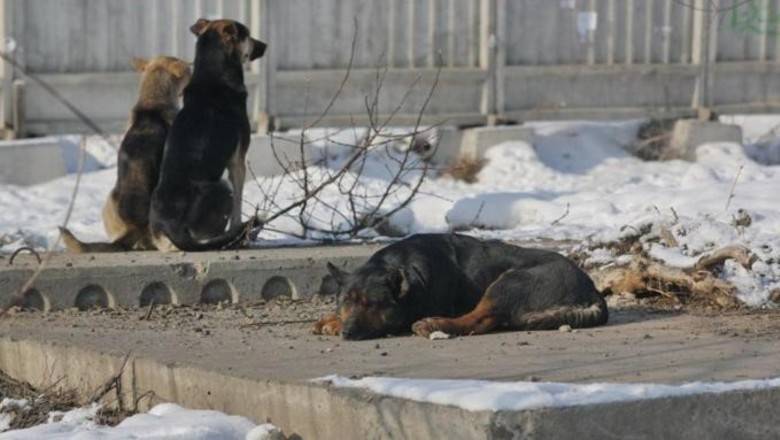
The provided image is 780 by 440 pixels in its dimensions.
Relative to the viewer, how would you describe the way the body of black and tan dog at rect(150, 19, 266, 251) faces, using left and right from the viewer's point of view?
facing away from the viewer and to the right of the viewer

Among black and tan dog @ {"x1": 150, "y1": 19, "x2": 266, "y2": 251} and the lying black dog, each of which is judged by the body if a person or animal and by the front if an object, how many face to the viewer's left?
1

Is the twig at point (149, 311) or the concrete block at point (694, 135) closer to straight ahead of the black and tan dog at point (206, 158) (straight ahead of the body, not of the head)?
the concrete block

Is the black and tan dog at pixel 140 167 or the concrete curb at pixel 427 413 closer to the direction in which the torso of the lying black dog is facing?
the black and tan dog

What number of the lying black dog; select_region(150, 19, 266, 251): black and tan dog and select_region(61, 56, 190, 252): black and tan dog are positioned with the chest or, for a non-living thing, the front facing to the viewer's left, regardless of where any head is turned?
1

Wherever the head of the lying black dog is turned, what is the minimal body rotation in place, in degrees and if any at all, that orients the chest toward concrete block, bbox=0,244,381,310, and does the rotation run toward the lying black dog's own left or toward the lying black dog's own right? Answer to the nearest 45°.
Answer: approximately 45° to the lying black dog's own right

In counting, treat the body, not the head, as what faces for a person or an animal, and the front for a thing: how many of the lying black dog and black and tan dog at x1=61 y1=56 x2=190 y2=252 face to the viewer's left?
1

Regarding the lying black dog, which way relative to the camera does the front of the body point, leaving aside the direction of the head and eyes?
to the viewer's left

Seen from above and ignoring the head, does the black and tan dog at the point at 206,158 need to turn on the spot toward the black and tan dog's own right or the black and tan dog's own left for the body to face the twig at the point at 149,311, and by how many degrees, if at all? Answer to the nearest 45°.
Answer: approximately 135° to the black and tan dog's own right

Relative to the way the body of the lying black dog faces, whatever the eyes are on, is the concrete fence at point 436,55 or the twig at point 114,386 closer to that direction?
the twig

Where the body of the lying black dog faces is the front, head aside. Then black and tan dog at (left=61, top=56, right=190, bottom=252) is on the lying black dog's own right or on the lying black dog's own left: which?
on the lying black dog's own right

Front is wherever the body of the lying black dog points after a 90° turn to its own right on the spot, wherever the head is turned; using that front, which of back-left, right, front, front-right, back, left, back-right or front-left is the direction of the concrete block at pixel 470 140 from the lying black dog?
front

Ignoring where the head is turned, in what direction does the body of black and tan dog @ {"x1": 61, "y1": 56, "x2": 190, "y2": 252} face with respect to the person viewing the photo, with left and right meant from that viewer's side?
facing away from the viewer and to the right of the viewer

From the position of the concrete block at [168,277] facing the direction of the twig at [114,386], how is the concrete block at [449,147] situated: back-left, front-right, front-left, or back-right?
back-left
